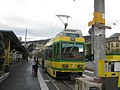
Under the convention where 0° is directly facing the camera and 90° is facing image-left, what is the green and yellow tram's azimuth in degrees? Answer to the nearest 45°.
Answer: approximately 315°
